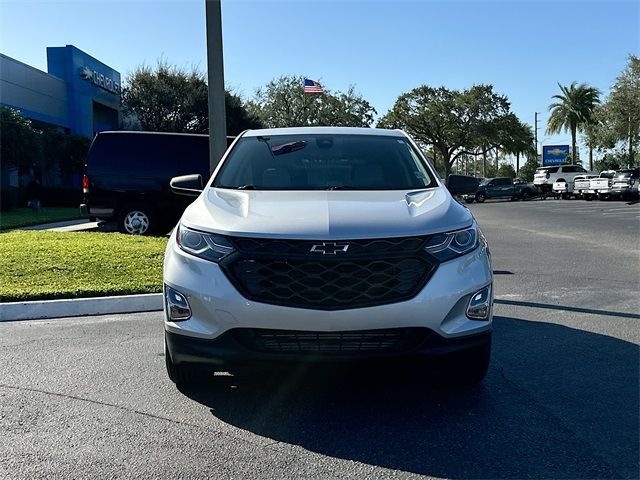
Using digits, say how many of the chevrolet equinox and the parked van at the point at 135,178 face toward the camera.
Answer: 1

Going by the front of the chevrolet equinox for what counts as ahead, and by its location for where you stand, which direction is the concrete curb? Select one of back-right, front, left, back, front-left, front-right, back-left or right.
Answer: back-right

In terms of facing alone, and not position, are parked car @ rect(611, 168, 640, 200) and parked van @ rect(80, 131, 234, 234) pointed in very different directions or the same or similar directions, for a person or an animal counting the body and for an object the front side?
very different directions

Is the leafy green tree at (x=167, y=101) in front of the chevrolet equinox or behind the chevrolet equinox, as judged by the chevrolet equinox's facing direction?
behind

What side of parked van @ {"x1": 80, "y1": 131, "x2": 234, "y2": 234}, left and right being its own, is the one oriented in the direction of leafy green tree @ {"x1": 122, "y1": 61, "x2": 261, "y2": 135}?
left

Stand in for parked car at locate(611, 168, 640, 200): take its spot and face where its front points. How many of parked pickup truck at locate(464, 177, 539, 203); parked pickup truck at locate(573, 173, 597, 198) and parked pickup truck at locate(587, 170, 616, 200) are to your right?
3

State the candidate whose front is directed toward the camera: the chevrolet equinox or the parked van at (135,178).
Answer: the chevrolet equinox

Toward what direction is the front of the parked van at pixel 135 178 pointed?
to the viewer's right

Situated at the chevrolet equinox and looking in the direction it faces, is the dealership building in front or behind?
behind

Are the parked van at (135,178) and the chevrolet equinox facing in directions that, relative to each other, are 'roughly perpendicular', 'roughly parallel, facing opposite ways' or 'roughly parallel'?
roughly perpendicular

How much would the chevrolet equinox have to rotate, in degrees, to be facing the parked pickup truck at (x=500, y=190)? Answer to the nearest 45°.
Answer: approximately 180°

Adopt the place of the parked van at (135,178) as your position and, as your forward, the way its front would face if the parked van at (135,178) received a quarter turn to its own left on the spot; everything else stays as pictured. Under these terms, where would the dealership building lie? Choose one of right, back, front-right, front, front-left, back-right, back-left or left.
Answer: front

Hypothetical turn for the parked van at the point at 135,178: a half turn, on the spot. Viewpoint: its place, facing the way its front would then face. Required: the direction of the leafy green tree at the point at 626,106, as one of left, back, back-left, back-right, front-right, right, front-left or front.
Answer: back-right

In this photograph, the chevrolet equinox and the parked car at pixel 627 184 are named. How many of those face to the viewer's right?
0

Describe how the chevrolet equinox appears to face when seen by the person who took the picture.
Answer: facing the viewer
